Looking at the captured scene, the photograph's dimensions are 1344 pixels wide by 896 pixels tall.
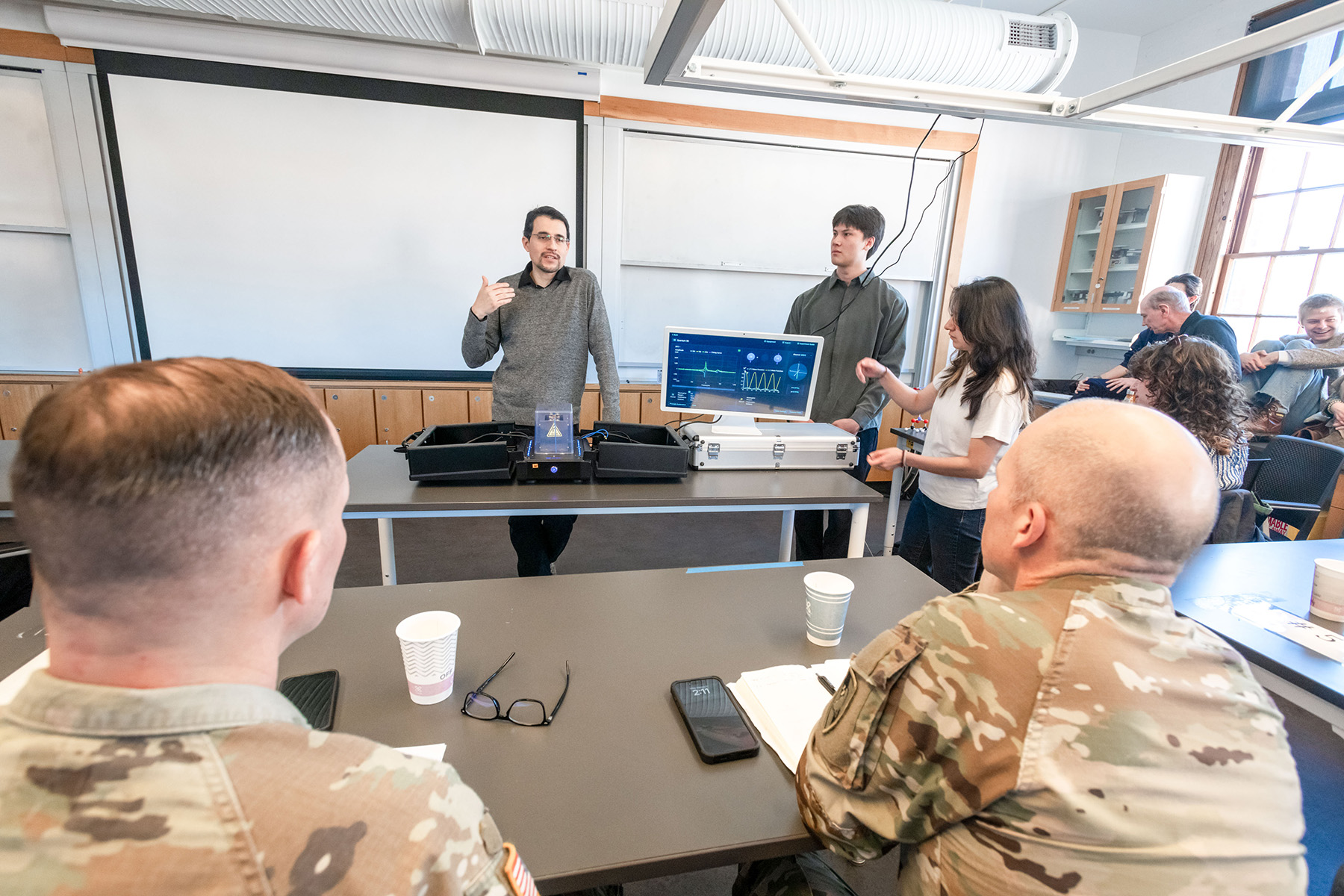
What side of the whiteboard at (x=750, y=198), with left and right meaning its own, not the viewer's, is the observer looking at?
front

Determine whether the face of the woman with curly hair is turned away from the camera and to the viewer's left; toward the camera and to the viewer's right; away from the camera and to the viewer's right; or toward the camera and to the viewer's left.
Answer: away from the camera and to the viewer's left

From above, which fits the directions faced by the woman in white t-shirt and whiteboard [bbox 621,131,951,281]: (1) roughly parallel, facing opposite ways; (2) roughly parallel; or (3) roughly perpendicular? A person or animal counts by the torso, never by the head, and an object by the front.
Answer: roughly perpendicular

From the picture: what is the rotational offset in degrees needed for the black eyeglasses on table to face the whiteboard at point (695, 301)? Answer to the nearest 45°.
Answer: approximately 180°

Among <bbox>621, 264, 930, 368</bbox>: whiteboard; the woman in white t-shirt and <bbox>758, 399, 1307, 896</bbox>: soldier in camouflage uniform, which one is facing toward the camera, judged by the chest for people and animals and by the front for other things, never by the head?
the whiteboard

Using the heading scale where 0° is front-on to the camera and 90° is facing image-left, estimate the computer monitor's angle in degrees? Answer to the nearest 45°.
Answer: approximately 0°

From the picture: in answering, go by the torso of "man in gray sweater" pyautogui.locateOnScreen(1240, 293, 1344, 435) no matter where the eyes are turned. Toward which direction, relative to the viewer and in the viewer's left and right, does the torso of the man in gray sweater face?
facing the viewer and to the left of the viewer

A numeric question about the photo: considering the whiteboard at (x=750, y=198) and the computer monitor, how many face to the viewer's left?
0

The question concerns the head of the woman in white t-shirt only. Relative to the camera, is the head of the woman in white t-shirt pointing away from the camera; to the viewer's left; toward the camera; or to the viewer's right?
to the viewer's left

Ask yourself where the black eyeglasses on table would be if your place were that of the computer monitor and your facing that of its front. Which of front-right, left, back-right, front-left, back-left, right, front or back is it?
front

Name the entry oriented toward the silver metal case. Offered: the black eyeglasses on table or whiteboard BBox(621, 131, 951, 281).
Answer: the whiteboard

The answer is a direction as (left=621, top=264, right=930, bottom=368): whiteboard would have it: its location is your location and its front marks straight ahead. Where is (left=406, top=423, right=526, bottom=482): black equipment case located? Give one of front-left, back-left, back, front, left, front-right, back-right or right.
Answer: front

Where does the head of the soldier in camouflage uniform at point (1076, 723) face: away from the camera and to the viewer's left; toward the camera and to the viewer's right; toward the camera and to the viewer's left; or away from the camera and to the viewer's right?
away from the camera and to the viewer's left
